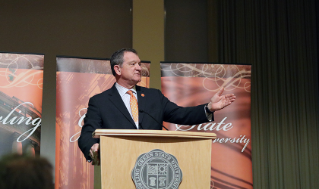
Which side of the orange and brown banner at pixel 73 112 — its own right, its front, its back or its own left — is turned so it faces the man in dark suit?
front

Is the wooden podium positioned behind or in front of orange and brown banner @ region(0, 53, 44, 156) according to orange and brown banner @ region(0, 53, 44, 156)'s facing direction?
in front

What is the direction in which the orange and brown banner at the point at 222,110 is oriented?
toward the camera

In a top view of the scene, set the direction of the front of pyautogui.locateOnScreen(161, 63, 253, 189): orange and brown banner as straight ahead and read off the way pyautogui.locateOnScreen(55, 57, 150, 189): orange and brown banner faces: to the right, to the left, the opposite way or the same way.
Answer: the same way

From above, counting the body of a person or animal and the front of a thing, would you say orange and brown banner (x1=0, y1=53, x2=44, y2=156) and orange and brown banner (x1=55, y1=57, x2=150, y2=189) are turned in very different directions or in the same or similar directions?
same or similar directions

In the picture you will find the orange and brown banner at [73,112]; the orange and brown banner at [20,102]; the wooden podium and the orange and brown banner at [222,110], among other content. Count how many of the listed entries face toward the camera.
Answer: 4

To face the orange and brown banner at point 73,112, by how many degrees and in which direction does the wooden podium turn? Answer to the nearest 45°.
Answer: approximately 180°

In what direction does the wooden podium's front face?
toward the camera

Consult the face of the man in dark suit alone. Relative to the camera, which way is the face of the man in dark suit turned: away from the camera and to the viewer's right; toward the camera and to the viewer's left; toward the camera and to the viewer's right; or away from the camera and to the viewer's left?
toward the camera and to the viewer's right

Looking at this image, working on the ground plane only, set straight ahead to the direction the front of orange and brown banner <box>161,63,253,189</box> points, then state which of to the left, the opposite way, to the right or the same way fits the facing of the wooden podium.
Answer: the same way

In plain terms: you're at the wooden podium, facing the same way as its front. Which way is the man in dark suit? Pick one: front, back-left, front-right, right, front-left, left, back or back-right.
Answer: back

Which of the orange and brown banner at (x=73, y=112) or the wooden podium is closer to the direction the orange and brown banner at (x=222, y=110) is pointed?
the wooden podium

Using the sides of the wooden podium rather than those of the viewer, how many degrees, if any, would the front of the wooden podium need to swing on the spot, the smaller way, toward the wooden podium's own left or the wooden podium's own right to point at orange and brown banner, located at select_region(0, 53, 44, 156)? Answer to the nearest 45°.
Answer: approximately 135° to the wooden podium's own right

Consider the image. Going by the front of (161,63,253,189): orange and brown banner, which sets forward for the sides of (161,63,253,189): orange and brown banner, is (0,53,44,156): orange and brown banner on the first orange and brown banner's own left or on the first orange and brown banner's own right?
on the first orange and brown banner's own right

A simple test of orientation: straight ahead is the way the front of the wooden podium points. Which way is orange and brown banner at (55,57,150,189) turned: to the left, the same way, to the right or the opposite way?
the same way
